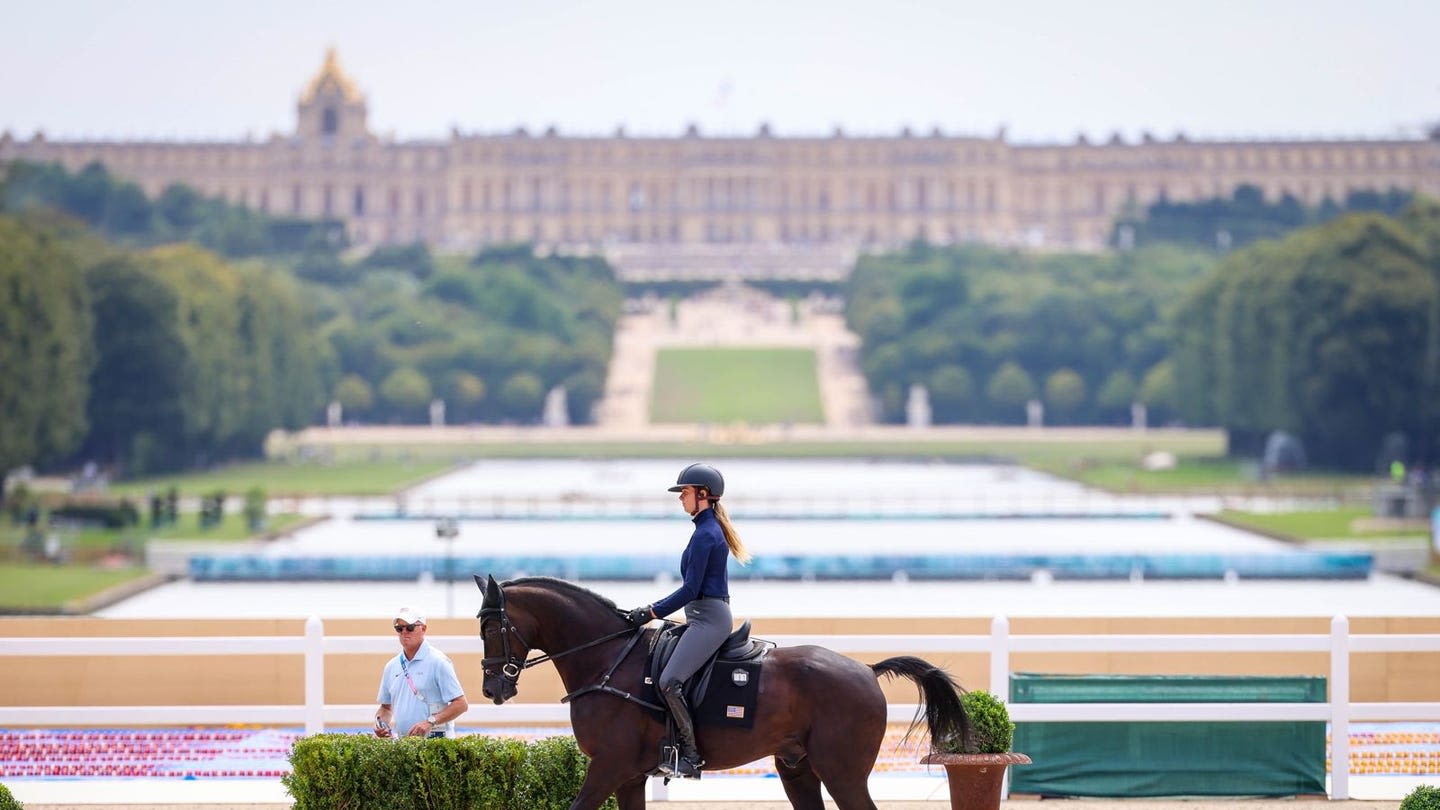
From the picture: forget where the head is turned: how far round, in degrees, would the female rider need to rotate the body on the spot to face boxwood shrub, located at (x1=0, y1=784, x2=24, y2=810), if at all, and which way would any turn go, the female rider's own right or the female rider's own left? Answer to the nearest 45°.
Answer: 0° — they already face it

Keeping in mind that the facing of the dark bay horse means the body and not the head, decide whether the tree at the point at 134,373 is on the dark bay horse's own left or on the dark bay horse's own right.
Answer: on the dark bay horse's own right

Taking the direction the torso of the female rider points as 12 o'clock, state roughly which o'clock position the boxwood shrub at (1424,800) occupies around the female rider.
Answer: The boxwood shrub is roughly at 6 o'clock from the female rider.

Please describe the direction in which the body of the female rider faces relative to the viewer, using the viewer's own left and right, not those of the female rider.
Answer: facing to the left of the viewer

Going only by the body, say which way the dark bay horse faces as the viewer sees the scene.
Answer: to the viewer's left

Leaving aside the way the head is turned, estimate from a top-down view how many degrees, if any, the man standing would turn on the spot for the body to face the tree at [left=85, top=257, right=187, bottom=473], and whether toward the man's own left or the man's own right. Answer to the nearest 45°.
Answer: approximately 135° to the man's own right

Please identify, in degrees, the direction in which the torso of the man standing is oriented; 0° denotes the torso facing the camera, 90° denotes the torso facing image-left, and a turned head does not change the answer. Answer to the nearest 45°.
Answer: approximately 45°

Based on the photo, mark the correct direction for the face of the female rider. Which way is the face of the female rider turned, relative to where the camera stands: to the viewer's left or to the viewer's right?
to the viewer's left
